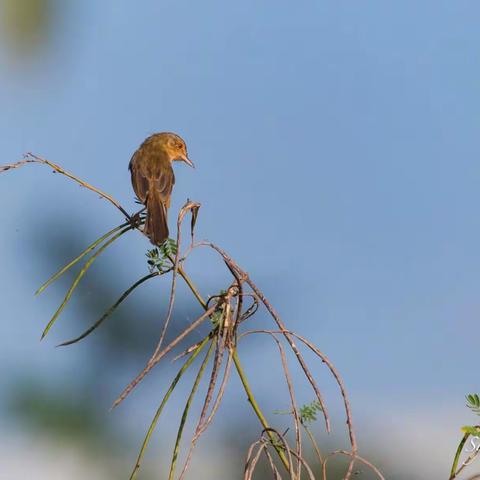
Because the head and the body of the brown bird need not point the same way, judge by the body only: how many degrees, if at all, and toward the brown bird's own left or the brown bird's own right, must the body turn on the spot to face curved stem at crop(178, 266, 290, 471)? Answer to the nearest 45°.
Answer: approximately 90° to the brown bird's own right

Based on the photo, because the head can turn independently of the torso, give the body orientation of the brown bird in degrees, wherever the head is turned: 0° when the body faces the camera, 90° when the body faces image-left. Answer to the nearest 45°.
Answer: approximately 180°

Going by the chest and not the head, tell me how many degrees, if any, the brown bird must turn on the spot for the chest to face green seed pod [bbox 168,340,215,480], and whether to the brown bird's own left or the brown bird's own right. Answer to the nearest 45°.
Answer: approximately 180°

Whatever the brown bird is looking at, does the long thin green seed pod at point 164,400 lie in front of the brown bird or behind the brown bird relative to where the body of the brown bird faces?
behind

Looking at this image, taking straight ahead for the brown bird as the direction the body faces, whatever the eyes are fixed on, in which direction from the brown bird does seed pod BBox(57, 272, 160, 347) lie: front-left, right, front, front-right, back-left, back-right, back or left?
left

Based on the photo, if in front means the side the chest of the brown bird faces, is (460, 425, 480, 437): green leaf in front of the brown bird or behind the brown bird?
behind
